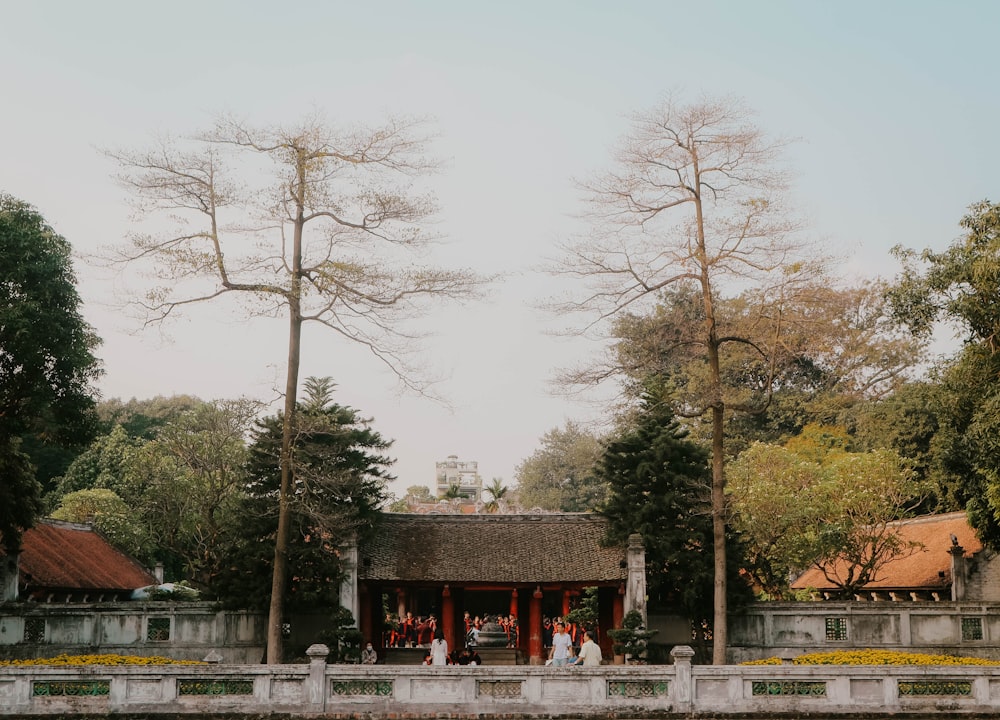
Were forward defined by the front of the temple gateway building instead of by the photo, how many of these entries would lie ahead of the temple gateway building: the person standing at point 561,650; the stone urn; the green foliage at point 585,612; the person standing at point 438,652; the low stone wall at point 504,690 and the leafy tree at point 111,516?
3

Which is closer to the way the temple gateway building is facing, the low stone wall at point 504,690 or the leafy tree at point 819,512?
the low stone wall

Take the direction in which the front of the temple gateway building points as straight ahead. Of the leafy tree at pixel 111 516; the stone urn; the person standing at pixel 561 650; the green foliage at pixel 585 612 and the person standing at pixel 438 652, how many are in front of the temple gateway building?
2

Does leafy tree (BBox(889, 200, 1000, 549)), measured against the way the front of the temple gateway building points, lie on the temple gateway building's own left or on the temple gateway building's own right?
on the temple gateway building's own left

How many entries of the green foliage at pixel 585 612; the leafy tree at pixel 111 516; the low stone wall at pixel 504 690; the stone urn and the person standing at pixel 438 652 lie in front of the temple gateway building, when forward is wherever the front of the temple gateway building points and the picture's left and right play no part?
2

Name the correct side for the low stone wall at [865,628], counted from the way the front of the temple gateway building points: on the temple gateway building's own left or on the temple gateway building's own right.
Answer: on the temple gateway building's own left

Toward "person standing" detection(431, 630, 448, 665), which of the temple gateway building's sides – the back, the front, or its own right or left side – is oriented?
front

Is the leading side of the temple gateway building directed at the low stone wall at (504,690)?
yes

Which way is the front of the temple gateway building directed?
toward the camera

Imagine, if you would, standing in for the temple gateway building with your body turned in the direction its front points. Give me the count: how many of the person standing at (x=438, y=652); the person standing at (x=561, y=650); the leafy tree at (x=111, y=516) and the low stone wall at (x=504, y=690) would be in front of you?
3
